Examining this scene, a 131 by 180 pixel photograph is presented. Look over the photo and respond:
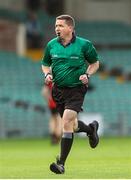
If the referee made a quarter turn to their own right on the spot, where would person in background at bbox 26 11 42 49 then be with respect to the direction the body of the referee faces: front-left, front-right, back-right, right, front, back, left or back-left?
front-right

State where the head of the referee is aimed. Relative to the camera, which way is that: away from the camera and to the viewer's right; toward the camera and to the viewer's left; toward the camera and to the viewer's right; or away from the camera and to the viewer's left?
toward the camera and to the viewer's left

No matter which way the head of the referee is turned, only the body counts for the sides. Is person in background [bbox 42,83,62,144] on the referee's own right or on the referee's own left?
on the referee's own right

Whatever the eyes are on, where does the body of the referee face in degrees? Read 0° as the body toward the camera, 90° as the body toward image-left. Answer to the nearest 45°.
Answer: approximately 45°
